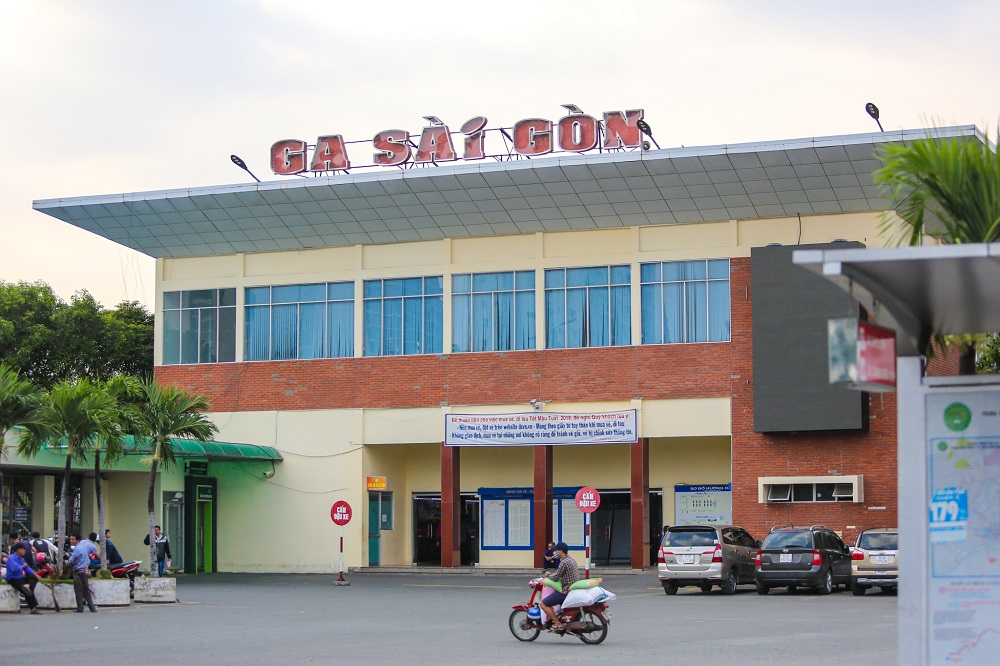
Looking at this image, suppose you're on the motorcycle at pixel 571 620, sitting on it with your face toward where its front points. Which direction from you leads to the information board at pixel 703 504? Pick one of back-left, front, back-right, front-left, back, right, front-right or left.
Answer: right

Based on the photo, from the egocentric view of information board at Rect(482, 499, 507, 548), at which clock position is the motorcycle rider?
The motorcycle rider is roughly at 12 o'clock from the information board.

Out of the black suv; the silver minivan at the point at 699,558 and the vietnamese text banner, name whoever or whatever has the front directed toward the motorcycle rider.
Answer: the vietnamese text banner

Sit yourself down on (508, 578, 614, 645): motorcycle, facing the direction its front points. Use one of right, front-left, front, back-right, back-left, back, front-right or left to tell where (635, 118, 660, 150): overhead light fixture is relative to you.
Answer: right

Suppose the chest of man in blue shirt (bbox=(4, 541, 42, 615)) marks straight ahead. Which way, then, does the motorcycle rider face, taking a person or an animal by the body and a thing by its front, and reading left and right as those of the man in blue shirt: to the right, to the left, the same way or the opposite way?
the opposite way

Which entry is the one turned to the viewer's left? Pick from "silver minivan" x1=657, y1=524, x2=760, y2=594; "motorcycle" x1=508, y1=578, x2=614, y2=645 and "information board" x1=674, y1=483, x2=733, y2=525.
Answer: the motorcycle

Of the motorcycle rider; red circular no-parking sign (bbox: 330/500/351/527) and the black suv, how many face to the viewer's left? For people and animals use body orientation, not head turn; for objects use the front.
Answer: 1

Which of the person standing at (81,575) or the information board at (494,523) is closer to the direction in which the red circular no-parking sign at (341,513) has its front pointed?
the person standing

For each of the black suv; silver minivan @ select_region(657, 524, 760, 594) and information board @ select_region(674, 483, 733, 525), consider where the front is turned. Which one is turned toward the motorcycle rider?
the information board

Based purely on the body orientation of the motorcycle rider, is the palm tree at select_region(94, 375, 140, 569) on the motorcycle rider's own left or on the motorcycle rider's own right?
on the motorcycle rider's own right

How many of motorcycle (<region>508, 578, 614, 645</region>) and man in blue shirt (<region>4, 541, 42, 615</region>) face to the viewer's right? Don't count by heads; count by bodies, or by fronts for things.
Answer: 1

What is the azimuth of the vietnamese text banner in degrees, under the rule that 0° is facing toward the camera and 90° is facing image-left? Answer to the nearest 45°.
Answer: approximately 0°
